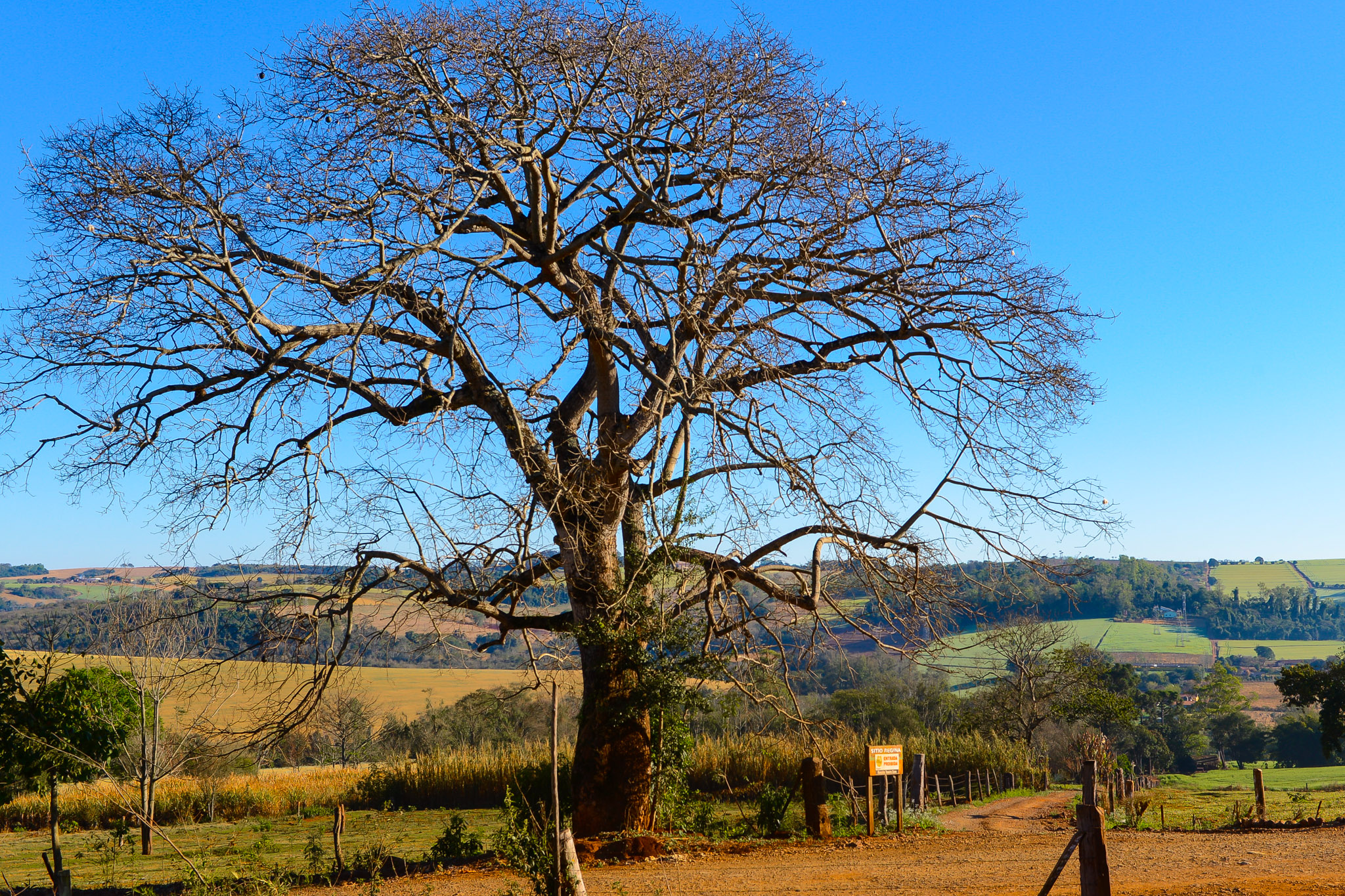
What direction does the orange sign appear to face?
toward the camera

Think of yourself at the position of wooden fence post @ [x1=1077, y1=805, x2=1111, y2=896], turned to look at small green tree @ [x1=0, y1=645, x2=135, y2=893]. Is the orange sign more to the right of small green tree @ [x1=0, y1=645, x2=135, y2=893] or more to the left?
right

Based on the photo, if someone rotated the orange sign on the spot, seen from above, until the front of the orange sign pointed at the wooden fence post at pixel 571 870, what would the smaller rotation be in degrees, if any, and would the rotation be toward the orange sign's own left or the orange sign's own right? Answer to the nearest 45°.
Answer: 0° — it already faces it

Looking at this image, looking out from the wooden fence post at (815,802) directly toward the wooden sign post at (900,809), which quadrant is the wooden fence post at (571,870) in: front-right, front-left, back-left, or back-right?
back-right

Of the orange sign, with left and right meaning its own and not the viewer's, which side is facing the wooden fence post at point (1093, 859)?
front

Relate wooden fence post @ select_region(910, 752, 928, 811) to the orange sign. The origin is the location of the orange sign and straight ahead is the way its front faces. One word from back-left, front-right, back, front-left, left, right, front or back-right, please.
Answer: back

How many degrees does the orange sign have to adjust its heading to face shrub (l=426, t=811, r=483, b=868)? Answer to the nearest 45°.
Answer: approximately 45° to its right

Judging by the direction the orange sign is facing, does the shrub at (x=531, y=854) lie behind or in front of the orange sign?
in front

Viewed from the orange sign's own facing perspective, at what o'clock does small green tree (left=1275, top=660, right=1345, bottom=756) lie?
The small green tree is roughly at 7 o'clock from the orange sign.
